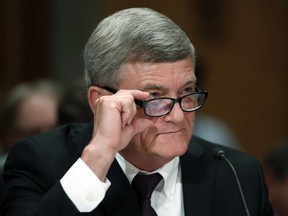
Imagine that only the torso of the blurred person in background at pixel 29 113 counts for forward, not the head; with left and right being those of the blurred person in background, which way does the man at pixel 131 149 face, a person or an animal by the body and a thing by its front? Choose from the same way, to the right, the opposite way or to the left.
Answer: the same way

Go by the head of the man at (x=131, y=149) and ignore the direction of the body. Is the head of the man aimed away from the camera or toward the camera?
toward the camera

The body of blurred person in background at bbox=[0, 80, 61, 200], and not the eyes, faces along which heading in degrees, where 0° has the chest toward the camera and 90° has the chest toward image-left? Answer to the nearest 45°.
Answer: approximately 315°

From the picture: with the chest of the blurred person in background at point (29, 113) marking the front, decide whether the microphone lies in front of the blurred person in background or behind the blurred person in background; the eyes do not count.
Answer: in front

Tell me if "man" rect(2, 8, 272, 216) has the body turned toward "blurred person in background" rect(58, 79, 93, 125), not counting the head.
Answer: no

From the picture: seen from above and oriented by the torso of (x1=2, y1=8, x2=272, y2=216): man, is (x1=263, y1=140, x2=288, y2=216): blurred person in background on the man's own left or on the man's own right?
on the man's own left

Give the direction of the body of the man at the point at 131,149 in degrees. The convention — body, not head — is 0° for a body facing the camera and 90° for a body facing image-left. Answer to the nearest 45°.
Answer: approximately 315°

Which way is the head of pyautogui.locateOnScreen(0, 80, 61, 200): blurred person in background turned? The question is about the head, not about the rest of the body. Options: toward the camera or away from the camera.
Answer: toward the camera

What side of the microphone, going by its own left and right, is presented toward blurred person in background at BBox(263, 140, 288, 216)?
right
